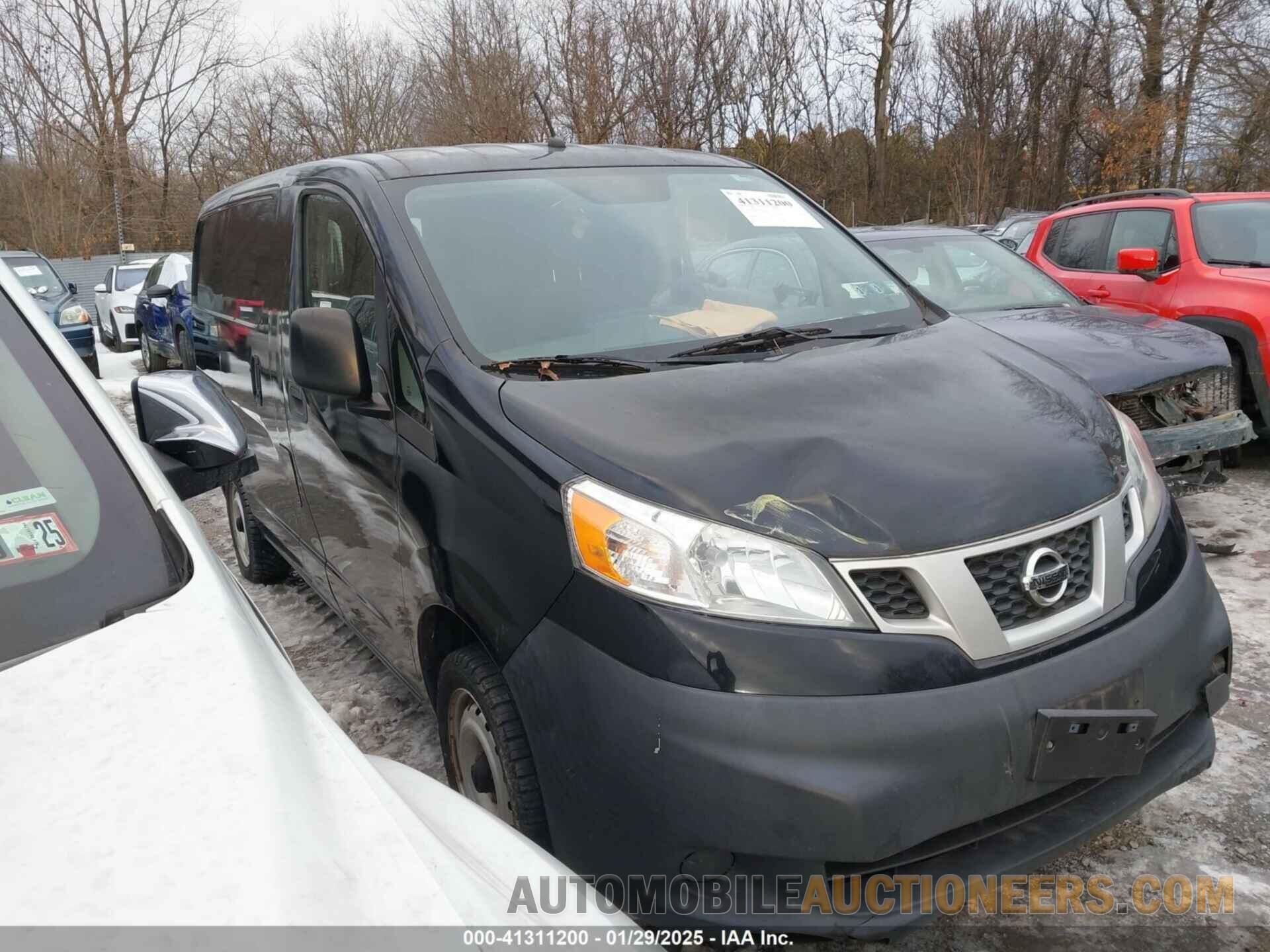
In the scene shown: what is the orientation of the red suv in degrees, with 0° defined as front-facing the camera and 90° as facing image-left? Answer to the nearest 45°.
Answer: approximately 315°

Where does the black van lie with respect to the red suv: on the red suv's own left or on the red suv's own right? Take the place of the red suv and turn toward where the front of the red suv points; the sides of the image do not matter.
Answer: on the red suv's own right

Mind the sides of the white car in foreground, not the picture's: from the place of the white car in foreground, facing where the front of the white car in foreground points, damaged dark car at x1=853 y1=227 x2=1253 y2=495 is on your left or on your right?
on your left

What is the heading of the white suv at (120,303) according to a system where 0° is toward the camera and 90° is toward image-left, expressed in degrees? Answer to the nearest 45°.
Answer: approximately 315°

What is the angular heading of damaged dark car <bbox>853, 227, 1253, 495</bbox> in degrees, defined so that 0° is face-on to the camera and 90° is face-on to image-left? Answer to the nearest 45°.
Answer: approximately 315°

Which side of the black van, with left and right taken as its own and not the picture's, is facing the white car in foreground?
right
